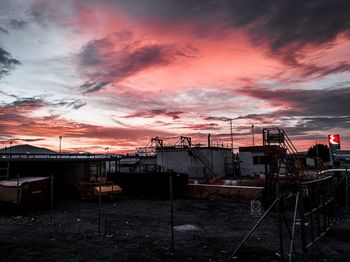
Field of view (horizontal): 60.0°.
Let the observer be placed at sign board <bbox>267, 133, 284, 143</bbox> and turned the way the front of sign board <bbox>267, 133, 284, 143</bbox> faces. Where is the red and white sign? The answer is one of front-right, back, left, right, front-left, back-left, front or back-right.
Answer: back-left

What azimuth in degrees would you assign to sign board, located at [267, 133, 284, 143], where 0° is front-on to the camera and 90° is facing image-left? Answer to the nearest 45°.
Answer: approximately 0°

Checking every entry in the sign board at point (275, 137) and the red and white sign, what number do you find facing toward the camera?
2

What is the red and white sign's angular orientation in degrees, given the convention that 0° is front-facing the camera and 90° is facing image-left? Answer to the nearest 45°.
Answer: approximately 0°
